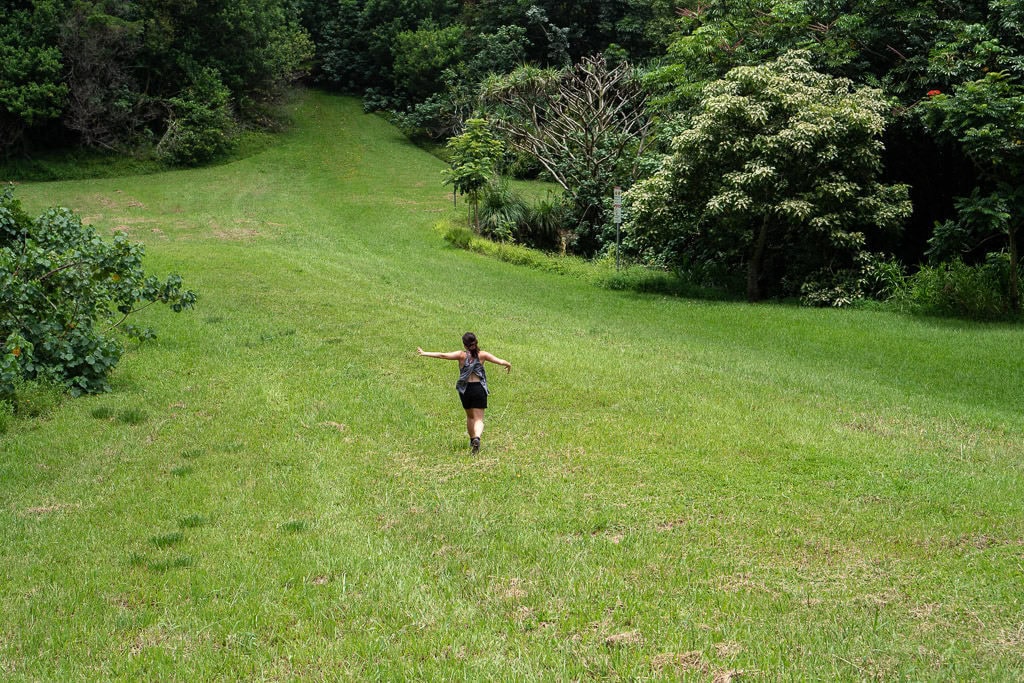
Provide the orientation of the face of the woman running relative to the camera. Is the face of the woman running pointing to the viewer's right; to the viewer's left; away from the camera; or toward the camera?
away from the camera

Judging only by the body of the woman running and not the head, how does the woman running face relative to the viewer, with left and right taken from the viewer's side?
facing away from the viewer

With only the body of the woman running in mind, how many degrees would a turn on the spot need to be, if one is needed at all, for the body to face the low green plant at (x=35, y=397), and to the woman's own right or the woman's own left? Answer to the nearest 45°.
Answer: approximately 45° to the woman's own left

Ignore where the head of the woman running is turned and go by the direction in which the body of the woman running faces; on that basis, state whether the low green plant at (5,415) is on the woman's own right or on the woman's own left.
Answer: on the woman's own left

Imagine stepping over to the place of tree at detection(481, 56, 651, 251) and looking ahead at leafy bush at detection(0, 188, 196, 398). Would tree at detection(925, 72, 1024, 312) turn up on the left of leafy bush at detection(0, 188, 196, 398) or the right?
left

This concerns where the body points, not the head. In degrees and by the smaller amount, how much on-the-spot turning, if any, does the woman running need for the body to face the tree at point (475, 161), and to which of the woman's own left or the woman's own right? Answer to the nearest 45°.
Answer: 0° — they already face it

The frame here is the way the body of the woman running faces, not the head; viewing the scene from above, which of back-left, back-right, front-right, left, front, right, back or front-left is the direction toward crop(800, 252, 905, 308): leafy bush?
front-right

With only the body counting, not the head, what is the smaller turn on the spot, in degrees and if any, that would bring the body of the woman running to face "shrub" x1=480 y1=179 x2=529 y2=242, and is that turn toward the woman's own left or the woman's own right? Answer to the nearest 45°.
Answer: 0° — they already face it

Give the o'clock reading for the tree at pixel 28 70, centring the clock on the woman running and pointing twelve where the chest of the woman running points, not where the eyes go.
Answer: The tree is roughly at 11 o'clock from the woman running.

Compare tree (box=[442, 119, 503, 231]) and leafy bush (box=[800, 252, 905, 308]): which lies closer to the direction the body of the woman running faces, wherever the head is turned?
the tree

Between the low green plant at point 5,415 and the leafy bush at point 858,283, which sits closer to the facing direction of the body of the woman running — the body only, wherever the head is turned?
the leafy bush

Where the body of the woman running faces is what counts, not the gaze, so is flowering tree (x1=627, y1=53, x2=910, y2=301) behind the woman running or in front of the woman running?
in front

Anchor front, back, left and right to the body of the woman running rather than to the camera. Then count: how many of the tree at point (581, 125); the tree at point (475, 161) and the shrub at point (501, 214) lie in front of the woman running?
3
